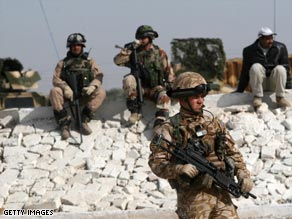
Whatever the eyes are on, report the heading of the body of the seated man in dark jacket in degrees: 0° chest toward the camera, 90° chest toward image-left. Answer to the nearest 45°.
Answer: approximately 0°

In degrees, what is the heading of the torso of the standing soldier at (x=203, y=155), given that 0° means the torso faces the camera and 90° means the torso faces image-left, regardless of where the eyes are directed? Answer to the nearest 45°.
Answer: approximately 315°

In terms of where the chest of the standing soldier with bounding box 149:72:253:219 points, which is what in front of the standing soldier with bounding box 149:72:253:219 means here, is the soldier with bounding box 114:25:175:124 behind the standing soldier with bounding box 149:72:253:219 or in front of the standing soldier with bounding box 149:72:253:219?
behind

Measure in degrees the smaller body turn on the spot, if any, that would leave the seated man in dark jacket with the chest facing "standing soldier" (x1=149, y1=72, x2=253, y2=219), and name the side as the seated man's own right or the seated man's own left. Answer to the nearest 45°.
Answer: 0° — they already face them
